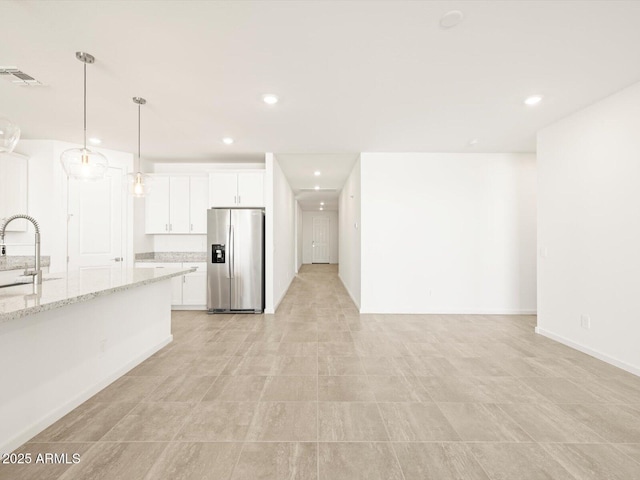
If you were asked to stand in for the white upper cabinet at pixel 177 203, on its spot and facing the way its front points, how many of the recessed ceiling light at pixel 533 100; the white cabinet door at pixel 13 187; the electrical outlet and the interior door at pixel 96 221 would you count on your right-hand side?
2

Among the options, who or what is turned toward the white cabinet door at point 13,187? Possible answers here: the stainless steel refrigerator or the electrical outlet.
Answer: the electrical outlet

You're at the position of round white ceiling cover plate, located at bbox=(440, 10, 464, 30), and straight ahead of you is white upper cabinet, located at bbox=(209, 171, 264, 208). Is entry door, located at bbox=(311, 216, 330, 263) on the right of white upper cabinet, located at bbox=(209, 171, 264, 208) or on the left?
right

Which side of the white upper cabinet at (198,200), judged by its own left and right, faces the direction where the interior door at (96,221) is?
right

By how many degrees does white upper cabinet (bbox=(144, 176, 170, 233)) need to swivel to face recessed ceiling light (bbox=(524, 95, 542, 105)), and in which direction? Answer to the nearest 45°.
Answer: approximately 45° to its left

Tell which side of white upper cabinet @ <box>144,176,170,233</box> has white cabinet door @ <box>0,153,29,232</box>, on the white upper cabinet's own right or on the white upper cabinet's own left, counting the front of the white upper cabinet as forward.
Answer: on the white upper cabinet's own right

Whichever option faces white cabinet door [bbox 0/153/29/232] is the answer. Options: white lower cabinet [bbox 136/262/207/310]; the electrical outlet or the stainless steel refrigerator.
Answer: the electrical outlet

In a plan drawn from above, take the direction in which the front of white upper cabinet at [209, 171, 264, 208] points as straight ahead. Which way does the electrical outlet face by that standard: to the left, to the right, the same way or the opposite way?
to the right

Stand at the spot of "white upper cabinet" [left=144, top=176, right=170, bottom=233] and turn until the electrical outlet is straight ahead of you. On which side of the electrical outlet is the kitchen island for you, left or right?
right

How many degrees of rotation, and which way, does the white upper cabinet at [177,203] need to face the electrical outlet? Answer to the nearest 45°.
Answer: approximately 45° to its left
